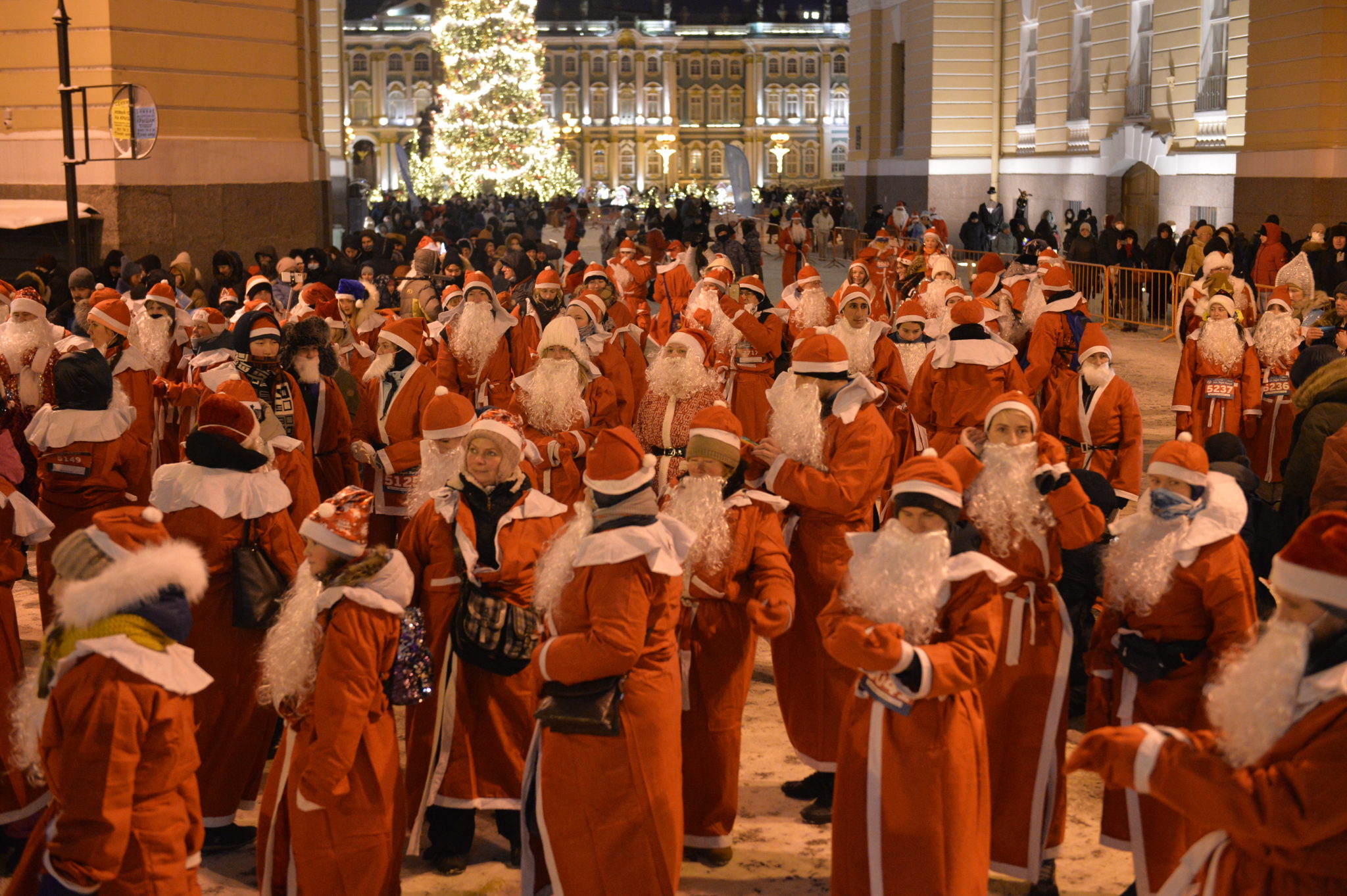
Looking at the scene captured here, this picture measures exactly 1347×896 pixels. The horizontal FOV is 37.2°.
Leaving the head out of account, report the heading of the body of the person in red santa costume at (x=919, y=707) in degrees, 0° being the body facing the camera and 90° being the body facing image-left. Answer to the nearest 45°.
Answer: approximately 45°

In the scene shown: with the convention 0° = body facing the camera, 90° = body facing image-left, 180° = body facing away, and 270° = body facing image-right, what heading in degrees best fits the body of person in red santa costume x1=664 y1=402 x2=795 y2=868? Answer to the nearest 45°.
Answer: approximately 45°

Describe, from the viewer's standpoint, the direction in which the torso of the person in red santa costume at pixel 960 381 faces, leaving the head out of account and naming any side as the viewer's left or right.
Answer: facing away from the viewer

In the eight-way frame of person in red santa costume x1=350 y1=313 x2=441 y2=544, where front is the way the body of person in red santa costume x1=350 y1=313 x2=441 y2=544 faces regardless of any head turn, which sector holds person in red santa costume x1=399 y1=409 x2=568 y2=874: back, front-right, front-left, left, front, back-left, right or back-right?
front-left

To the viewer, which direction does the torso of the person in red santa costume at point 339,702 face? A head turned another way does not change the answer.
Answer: to the viewer's left

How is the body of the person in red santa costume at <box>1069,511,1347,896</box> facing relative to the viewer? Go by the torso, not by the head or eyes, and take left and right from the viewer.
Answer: facing to the left of the viewer

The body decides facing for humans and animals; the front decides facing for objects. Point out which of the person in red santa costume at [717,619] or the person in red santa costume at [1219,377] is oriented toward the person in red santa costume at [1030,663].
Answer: the person in red santa costume at [1219,377]

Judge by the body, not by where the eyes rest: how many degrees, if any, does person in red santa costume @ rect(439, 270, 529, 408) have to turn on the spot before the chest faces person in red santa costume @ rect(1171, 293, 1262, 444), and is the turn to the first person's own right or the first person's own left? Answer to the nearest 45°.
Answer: approximately 90° to the first person's own left

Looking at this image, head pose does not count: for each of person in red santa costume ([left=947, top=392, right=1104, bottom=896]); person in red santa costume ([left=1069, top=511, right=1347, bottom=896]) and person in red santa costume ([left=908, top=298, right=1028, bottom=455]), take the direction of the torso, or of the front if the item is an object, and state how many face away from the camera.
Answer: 1

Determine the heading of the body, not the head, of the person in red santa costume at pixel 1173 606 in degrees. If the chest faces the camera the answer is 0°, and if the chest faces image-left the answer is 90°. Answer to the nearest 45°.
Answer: approximately 45°

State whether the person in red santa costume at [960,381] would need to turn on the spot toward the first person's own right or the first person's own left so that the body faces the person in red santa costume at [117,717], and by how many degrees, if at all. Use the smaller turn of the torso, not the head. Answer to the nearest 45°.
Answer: approximately 180°
